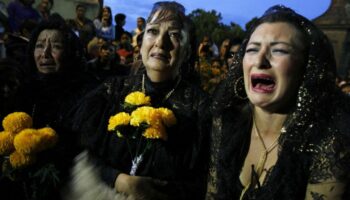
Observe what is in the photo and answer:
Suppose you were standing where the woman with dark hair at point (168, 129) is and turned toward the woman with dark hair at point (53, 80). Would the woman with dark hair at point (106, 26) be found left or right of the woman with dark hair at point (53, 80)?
right

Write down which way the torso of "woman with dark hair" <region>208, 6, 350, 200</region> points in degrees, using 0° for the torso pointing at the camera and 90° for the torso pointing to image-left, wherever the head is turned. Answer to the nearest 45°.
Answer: approximately 45°

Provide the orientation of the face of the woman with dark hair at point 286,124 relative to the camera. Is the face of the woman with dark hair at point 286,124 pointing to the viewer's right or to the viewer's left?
to the viewer's left

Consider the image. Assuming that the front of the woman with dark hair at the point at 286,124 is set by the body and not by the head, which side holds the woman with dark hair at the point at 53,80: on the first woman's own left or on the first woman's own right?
on the first woman's own right

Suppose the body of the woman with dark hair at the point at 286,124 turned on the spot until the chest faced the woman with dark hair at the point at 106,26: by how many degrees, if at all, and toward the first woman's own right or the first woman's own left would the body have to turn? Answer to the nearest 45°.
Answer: approximately 90° to the first woman's own right
